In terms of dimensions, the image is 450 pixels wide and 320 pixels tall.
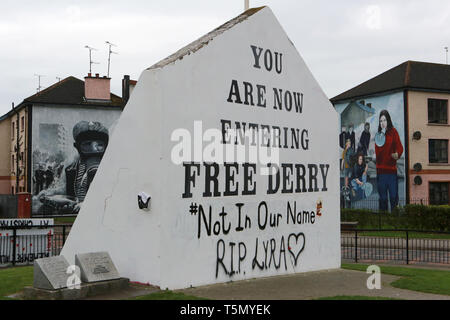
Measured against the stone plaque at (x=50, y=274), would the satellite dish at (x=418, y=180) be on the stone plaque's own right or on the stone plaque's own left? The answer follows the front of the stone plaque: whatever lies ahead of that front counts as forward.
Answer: on the stone plaque's own left

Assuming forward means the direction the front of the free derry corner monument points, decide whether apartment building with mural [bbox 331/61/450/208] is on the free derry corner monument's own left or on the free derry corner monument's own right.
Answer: on the free derry corner monument's own left

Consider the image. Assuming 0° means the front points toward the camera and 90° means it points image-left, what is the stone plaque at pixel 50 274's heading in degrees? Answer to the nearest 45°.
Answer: approximately 315°

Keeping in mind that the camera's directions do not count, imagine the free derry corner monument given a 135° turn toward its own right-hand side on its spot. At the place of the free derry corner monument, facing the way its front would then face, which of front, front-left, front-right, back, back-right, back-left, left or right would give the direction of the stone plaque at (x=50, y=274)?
front-left

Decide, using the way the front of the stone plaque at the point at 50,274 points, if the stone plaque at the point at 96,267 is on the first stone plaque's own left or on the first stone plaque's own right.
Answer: on the first stone plaque's own left

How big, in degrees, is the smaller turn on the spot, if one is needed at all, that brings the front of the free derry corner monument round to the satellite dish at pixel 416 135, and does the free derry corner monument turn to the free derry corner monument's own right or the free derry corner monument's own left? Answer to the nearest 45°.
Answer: approximately 90° to the free derry corner monument's own left

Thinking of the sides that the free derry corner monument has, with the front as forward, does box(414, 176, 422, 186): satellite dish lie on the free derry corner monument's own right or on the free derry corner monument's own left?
on the free derry corner monument's own left

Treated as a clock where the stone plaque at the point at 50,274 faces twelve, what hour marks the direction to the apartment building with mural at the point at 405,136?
The apartment building with mural is roughly at 9 o'clock from the stone plaque.

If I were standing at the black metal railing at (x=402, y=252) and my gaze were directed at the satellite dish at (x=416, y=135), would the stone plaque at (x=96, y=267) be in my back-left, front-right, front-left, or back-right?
back-left

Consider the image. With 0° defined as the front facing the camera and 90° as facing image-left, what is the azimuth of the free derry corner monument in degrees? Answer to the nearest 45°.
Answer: approximately 315°
